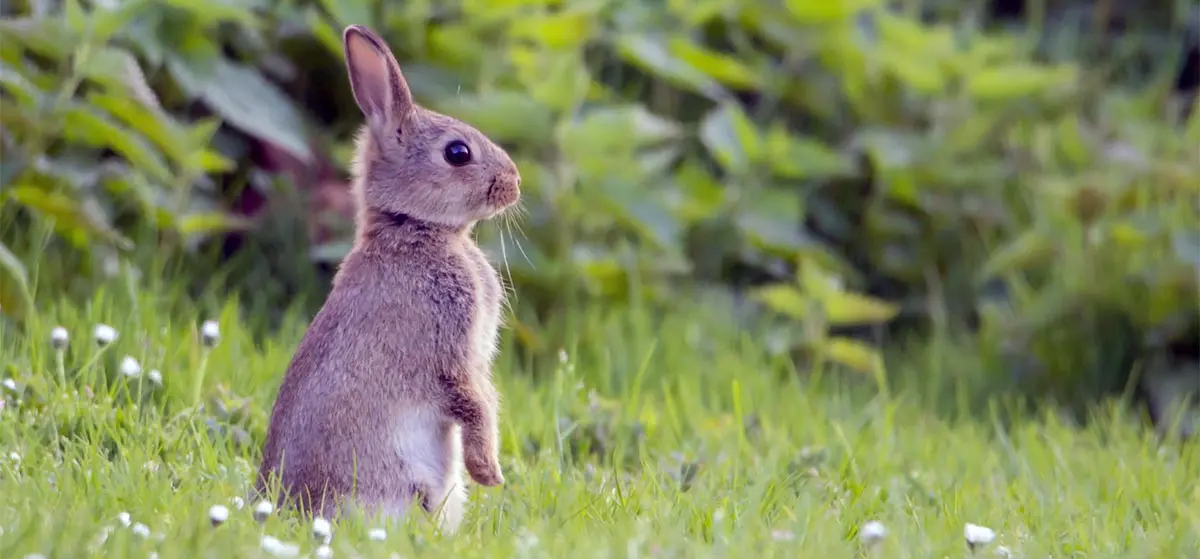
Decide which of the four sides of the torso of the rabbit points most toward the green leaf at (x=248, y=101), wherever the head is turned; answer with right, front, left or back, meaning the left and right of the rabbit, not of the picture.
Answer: left

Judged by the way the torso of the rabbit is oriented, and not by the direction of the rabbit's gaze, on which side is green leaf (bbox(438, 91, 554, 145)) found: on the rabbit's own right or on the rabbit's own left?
on the rabbit's own left

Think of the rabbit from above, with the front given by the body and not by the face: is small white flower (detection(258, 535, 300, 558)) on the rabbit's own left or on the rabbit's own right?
on the rabbit's own right

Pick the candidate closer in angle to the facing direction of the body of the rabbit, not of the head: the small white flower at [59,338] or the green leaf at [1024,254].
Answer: the green leaf

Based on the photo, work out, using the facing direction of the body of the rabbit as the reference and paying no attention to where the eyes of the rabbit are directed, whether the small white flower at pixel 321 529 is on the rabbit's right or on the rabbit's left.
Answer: on the rabbit's right

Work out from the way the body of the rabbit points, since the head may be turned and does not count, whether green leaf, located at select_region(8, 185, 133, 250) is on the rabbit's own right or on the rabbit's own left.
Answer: on the rabbit's own left

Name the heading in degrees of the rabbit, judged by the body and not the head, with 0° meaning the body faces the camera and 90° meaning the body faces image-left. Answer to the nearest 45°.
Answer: approximately 270°

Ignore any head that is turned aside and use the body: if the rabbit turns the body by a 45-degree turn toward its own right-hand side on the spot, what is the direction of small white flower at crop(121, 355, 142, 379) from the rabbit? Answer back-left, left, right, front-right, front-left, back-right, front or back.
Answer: back

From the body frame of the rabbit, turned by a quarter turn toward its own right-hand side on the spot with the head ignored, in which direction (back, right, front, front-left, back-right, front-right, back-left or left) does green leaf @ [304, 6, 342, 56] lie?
back

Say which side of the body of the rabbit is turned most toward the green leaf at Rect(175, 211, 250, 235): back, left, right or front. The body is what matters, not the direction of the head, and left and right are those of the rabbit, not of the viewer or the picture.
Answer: left

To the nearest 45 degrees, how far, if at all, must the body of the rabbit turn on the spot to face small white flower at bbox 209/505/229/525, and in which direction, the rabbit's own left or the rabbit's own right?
approximately 135° to the rabbit's own right

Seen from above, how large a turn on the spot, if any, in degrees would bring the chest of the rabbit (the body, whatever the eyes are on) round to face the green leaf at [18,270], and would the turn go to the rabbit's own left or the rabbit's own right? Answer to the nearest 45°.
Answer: approximately 135° to the rabbit's own left

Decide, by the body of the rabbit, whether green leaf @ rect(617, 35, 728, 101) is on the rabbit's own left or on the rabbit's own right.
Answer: on the rabbit's own left

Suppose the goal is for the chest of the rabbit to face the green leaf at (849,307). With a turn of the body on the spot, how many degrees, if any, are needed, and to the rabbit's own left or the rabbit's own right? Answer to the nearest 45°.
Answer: approximately 45° to the rabbit's own left

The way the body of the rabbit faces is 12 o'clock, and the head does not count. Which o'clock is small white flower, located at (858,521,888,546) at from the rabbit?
The small white flower is roughly at 1 o'clock from the rabbit.

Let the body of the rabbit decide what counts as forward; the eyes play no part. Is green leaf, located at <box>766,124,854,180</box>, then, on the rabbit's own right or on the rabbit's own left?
on the rabbit's own left

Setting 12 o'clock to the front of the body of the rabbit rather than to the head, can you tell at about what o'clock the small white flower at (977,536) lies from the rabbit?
The small white flower is roughly at 1 o'clock from the rabbit.
